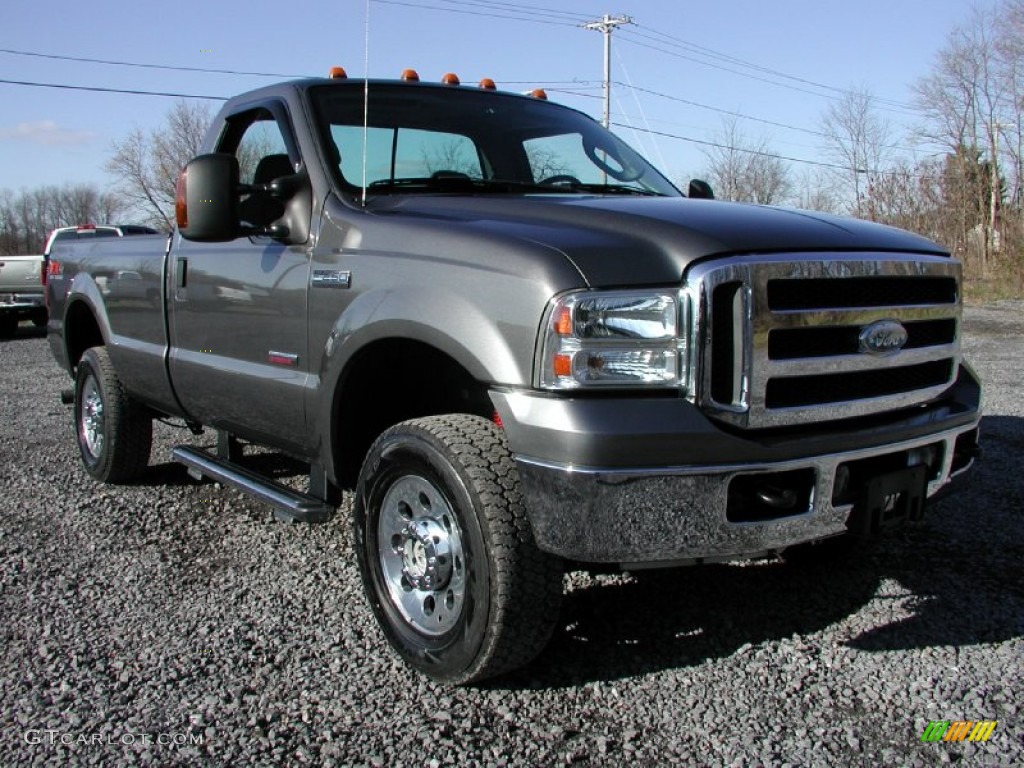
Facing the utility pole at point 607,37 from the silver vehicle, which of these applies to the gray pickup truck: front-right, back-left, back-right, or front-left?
back-right

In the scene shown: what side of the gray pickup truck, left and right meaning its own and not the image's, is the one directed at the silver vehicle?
back

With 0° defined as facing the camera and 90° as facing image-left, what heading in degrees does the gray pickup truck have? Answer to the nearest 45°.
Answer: approximately 315°

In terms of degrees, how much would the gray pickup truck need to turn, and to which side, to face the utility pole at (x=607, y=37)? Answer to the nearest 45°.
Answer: approximately 135° to its left
